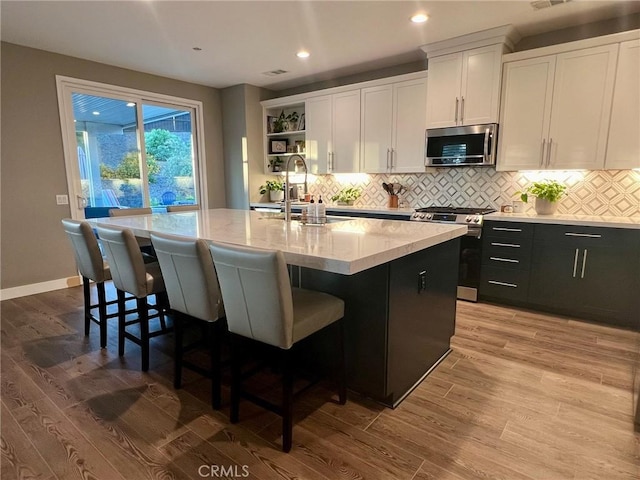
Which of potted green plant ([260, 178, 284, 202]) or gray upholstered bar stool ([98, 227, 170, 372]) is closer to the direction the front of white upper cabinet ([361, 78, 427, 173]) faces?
the gray upholstered bar stool

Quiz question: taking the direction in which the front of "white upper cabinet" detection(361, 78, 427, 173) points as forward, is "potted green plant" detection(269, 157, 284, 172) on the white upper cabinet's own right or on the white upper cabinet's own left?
on the white upper cabinet's own right

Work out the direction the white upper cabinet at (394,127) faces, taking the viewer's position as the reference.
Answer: facing the viewer and to the left of the viewer

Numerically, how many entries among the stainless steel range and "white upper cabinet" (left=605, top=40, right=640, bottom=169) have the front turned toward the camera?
2

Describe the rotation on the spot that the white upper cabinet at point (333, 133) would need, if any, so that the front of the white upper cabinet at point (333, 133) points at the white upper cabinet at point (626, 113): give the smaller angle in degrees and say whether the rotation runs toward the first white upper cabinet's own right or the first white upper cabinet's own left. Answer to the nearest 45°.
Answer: approximately 90° to the first white upper cabinet's own left

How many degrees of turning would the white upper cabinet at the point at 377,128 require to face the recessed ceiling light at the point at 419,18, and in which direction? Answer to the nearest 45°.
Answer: approximately 45° to its left

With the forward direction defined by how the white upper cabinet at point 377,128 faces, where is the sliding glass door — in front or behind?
in front

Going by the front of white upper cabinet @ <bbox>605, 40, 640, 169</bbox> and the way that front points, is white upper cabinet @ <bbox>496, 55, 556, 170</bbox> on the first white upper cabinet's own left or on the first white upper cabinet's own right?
on the first white upper cabinet's own right

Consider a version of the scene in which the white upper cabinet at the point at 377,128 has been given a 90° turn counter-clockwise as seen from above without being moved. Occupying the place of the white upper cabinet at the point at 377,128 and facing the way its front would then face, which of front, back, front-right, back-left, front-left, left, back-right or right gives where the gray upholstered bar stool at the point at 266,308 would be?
front-right

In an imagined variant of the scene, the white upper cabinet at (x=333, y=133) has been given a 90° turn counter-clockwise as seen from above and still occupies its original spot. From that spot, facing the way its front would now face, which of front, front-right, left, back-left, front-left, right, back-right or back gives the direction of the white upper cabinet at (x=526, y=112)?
front

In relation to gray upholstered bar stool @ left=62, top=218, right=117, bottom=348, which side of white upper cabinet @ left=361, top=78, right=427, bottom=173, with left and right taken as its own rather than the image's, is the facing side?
front

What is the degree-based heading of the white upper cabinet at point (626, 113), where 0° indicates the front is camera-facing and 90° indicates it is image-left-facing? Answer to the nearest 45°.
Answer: approximately 0°

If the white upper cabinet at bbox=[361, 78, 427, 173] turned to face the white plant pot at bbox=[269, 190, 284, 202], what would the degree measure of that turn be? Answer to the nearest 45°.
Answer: approximately 90° to its right
